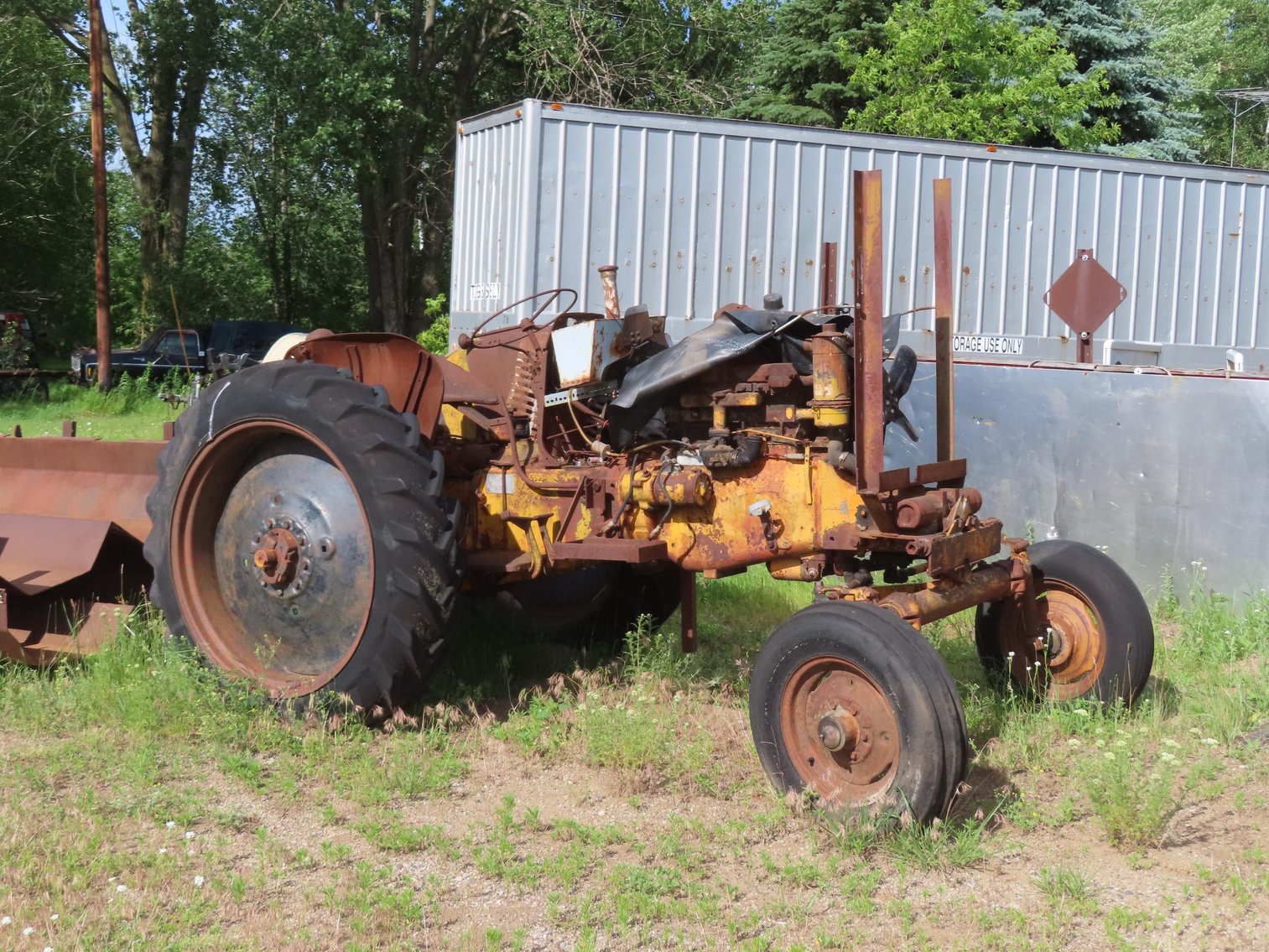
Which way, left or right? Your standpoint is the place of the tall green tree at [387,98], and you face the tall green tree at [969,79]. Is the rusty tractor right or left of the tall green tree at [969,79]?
right

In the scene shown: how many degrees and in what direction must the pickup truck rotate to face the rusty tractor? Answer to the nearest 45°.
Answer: approximately 90° to its left

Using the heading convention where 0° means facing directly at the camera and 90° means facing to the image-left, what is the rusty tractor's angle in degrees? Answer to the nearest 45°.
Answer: approximately 315°

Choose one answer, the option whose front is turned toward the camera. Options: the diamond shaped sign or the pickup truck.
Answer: the diamond shaped sign

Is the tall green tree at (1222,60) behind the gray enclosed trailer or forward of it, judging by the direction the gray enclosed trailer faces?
behind

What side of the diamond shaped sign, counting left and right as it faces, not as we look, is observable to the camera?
front

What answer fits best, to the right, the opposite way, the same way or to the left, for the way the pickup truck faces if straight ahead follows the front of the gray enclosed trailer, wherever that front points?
the same way

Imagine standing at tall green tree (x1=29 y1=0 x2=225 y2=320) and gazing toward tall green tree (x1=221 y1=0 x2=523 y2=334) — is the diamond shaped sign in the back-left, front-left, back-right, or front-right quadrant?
front-right

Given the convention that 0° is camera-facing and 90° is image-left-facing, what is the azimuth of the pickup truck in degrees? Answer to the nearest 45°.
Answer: approximately 90°

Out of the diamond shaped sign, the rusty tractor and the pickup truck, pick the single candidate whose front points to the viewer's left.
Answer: the pickup truck

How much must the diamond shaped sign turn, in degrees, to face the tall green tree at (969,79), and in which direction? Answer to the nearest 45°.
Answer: approximately 180°

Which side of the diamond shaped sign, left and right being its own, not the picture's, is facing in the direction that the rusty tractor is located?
front

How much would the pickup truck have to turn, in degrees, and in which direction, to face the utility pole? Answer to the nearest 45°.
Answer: approximately 90° to its left

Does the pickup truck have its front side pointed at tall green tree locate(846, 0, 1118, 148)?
no

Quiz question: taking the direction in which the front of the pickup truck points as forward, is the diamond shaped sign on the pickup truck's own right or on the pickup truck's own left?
on the pickup truck's own left

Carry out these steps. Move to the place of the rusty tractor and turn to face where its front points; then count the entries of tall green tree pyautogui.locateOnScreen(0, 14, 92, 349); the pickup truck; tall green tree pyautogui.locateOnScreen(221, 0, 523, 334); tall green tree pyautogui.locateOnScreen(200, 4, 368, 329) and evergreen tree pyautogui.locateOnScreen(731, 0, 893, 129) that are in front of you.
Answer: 0

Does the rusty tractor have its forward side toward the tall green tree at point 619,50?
no
